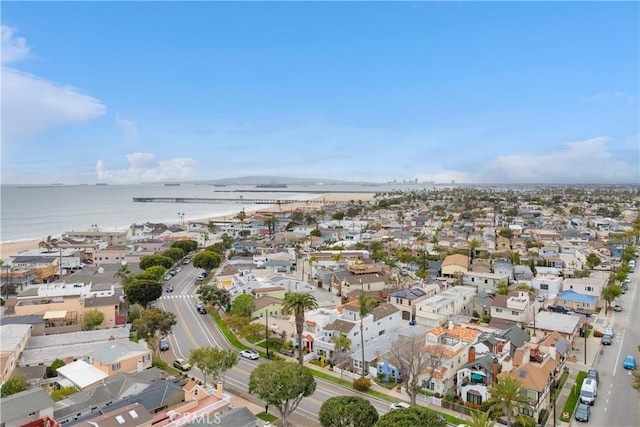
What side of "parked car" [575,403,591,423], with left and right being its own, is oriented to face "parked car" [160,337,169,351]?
right

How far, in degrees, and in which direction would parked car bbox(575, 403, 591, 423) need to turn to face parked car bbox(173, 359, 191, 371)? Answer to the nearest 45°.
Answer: approximately 90° to its right

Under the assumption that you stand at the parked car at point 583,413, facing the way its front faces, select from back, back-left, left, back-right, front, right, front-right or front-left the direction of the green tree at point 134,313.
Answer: right

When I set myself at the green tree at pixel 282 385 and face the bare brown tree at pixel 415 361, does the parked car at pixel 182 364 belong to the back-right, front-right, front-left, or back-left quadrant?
back-left

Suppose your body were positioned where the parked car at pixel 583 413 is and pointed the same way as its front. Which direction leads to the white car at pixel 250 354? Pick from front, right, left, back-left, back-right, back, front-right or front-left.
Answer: right

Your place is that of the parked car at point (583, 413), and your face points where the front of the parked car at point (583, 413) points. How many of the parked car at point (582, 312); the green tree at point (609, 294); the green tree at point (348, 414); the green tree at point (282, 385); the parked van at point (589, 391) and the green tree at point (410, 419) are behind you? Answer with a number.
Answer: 3

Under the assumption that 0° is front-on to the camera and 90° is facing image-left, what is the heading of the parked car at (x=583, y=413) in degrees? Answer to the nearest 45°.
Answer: approximately 0°

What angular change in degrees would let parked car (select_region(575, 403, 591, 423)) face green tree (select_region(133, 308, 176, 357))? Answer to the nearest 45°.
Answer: approximately 90° to its right

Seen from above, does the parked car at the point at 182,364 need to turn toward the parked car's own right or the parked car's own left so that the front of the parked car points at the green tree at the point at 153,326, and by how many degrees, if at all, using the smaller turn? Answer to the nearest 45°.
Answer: approximately 180°

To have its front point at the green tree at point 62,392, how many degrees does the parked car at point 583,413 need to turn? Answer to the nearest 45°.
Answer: approximately 45° to its right

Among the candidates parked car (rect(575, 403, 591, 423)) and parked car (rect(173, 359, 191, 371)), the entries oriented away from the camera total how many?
0
